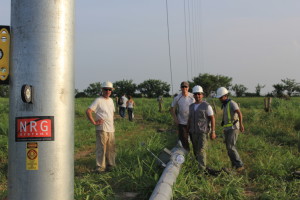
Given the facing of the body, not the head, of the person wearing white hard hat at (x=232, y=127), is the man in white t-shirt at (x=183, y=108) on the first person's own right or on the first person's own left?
on the first person's own right

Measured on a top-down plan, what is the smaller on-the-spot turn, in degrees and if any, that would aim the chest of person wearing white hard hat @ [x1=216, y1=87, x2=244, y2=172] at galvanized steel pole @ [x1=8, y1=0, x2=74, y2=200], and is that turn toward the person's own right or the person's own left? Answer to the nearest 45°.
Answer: approximately 45° to the person's own left

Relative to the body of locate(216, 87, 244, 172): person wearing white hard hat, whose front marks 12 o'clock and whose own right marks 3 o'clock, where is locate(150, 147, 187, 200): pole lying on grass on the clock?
The pole lying on grass is roughly at 11 o'clock from the person wearing white hard hat.

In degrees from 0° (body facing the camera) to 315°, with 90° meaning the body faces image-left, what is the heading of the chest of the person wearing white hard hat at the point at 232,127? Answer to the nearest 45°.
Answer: approximately 45°

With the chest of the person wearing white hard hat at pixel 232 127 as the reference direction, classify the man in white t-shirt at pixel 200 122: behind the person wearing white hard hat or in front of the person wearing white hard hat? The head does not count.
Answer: in front

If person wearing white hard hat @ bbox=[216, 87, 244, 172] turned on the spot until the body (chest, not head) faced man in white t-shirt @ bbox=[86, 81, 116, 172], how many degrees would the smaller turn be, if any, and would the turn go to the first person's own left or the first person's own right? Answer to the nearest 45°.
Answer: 0° — they already face them
